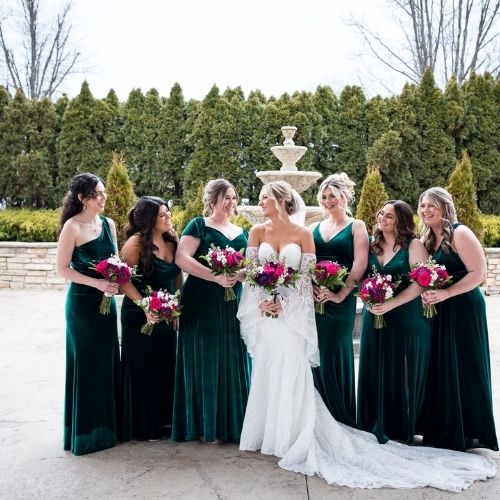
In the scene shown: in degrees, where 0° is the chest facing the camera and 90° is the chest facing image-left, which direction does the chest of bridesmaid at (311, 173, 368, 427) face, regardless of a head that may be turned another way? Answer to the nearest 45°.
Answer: approximately 45°

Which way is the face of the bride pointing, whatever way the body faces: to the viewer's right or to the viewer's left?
to the viewer's left

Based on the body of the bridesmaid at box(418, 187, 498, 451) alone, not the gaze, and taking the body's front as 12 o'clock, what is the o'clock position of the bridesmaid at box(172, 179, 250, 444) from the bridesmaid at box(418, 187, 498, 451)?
the bridesmaid at box(172, 179, 250, 444) is roughly at 1 o'clock from the bridesmaid at box(418, 187, 498, 451).

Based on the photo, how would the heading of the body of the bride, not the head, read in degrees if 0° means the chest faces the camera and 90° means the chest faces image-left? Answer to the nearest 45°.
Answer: approximately 0°

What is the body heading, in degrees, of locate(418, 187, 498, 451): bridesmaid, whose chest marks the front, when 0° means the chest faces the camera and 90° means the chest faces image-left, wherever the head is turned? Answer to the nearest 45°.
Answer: approximately 45°

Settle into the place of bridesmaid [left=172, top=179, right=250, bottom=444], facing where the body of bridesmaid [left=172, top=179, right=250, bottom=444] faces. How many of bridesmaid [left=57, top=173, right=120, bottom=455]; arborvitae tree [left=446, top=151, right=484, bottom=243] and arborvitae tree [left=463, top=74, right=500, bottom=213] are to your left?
2

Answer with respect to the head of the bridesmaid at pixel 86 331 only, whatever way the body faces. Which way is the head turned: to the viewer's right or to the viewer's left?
to the viewer's right

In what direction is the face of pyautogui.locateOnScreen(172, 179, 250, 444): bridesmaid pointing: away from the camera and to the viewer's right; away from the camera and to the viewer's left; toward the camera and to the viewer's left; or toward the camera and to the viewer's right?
toward the camera and to the viewer's right

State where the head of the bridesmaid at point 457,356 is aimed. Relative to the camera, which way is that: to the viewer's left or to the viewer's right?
to the viewer's left

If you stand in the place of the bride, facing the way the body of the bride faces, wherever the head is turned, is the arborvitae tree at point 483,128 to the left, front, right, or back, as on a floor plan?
back
